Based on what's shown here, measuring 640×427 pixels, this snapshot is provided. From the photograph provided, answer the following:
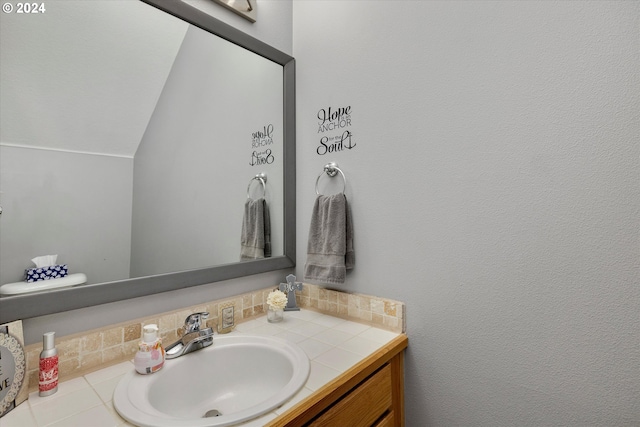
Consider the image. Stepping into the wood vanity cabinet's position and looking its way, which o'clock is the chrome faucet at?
The chrome faucet is roughly at 5 o'clock from the wood vanity cabinet.

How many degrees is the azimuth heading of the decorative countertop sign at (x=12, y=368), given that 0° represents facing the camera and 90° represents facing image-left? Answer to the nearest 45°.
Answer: approximately 315°

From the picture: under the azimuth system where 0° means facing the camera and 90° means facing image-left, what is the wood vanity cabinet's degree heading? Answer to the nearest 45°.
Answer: approximately 315°

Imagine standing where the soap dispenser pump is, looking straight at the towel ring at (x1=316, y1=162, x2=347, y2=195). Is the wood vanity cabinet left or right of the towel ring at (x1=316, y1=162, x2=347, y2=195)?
right
